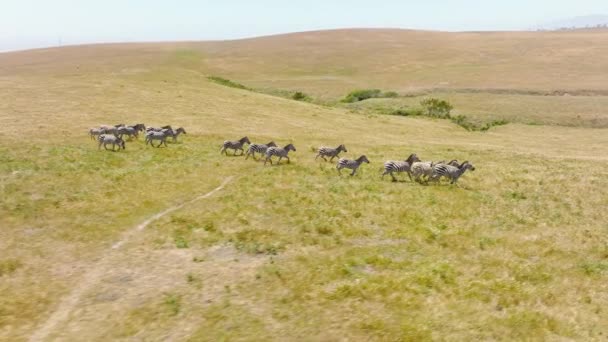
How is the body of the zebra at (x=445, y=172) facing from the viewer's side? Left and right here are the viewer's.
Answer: facing to the right of the viewer

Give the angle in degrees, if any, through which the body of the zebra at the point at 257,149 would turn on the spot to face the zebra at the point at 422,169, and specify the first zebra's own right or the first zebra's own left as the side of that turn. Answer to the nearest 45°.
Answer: approximately 45° to the first zebra's own right

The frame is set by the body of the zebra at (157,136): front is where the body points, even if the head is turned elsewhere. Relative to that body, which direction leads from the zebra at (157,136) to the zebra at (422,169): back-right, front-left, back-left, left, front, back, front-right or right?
front-right

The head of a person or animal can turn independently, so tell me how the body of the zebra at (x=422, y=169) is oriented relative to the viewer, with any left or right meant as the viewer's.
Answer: facing to the right of the viewer

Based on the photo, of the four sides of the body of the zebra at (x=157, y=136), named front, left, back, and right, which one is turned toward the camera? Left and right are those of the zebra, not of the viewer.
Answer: right

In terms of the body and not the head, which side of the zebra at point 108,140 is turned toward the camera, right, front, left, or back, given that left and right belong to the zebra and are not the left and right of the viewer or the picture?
right

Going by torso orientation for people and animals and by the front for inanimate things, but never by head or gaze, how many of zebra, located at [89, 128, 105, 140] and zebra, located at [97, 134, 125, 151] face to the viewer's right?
2
